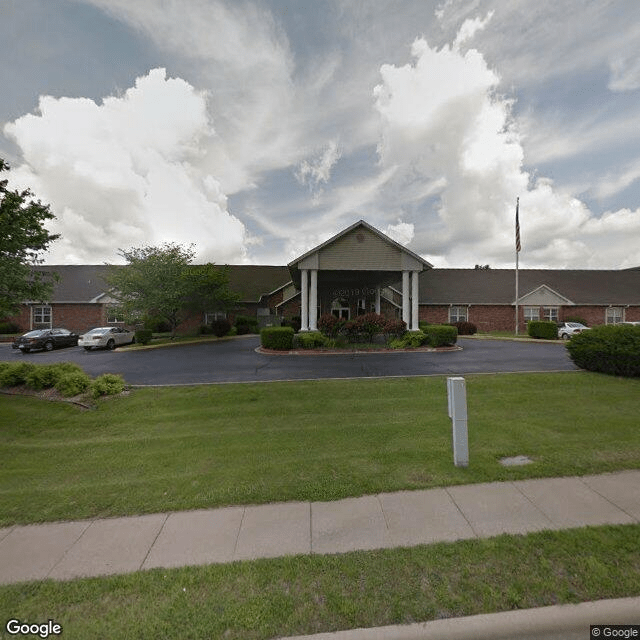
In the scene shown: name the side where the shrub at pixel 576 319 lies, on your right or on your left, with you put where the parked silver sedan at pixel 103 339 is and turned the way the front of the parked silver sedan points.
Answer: on your right

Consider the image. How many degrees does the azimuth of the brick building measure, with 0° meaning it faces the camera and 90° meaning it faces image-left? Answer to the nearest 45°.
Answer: approximately 0°

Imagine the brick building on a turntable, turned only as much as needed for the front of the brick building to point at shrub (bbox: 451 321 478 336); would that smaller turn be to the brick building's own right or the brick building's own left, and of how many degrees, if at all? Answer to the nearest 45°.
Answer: approximately 45° to the brick building's own left

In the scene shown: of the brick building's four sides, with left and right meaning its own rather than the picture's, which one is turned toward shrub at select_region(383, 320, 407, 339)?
front

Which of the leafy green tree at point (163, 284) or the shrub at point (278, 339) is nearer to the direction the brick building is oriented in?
the shrub

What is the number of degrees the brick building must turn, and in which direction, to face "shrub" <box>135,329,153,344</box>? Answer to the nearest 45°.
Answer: approximately 45° to its right

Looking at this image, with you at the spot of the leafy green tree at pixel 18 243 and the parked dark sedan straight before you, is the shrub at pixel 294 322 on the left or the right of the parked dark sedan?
right

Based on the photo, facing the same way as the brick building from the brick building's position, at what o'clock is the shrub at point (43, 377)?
The shrub is roughly at 1 o'clock from the brick building.

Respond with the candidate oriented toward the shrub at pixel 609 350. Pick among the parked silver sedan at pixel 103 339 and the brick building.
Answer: the brick building

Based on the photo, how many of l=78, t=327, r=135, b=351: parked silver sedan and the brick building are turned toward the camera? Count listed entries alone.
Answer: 1

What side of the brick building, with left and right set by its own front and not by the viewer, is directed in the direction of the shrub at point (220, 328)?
right
